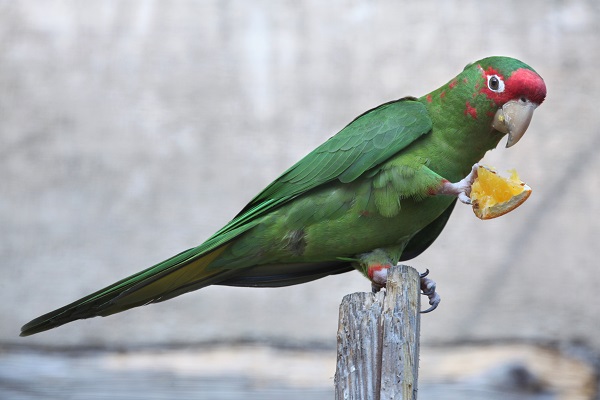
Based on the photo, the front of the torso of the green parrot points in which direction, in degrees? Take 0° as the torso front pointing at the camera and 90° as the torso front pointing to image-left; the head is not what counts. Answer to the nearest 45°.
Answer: approximately 270°
